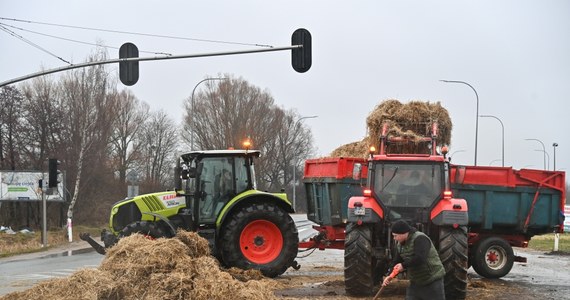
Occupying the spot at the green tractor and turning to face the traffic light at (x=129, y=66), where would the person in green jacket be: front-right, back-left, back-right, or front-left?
back-left

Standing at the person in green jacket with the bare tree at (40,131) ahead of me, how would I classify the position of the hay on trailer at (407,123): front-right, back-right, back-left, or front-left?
front-right

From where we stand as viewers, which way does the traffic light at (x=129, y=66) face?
facing away from the viewer

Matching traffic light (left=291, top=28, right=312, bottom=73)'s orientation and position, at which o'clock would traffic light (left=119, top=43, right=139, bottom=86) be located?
traffic light (left=119, top=43, right=139, bottom=86) is roughly at 9 o'clock from traffic light (left=291, top=28, right=312, bottom=73).

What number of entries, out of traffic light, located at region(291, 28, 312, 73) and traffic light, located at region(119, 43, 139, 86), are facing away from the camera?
2

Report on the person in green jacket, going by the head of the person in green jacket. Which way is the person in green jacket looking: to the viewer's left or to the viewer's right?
to the viewer's left

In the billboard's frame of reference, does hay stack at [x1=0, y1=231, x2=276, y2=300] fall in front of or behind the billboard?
in front

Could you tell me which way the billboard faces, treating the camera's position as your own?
facing the viewer

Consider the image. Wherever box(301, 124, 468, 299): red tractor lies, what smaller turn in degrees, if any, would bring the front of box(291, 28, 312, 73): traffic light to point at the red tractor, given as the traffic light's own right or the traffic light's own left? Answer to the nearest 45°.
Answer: approximately 180°

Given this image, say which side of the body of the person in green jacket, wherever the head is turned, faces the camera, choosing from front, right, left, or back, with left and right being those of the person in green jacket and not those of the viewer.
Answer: left

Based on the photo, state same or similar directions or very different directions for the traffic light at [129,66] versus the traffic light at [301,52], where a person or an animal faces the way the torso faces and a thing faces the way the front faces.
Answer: same or similar directions

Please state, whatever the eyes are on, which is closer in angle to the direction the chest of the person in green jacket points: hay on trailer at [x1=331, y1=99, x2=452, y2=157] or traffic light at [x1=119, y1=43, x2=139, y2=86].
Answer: the traffic light

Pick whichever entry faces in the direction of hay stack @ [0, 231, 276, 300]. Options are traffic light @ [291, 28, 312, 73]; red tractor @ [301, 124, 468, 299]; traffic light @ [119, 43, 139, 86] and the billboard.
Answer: the billboard

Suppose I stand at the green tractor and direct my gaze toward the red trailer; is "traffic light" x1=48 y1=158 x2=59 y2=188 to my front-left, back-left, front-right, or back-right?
back-left

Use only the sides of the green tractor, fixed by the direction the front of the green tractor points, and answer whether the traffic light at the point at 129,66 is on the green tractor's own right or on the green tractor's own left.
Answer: on the green tractor's own right
